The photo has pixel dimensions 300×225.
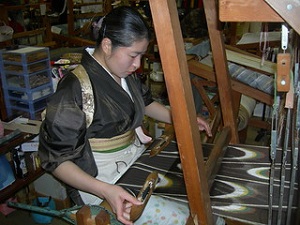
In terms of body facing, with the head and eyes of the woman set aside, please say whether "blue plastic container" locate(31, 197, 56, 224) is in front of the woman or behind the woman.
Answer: behind

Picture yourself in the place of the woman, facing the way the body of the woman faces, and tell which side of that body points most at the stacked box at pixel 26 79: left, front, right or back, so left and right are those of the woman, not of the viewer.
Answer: back

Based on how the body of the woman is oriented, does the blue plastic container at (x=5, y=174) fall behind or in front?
behind

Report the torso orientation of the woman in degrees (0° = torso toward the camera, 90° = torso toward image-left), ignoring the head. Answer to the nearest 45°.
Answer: approximately 315°
